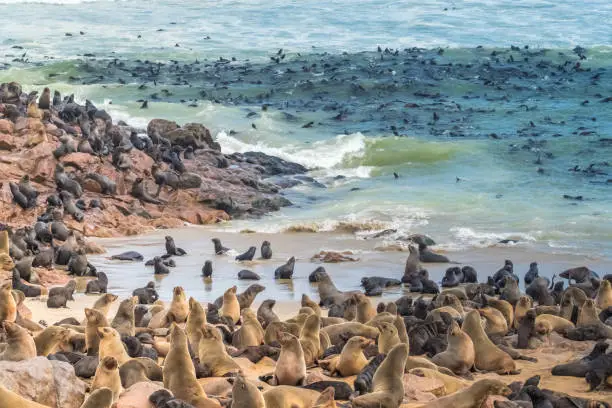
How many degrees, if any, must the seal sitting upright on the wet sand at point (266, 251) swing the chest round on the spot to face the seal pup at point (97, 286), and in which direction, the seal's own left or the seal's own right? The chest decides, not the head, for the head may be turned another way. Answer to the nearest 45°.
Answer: approximately 45° to the seal's own right

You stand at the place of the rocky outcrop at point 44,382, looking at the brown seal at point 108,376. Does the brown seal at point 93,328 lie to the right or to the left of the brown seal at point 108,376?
left

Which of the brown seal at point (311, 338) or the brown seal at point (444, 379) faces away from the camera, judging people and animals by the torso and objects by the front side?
the brown seal at point (311, 338)

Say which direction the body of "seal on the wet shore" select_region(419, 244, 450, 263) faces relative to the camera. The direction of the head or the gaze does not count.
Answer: to the viewer's left

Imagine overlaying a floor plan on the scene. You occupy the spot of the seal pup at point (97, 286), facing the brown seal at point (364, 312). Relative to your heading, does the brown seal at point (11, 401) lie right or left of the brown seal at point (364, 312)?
right

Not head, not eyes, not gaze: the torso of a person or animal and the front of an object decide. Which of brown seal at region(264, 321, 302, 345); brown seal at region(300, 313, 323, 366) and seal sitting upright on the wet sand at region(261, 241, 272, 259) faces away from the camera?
brown seal at region(300, 313, 323, 366)

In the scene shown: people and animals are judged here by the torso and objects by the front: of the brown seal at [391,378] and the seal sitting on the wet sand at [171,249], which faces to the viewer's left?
the seal sitting on the wet sand
